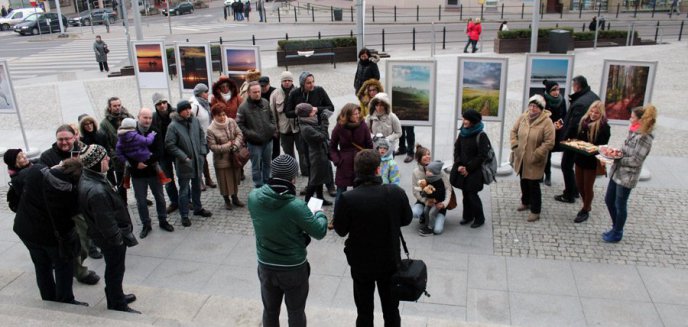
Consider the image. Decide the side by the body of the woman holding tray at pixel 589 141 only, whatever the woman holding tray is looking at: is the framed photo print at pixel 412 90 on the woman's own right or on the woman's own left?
on the woman's own right

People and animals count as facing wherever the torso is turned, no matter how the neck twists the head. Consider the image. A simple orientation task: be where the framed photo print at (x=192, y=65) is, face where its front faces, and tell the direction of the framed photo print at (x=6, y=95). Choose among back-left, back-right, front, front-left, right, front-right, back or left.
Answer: right

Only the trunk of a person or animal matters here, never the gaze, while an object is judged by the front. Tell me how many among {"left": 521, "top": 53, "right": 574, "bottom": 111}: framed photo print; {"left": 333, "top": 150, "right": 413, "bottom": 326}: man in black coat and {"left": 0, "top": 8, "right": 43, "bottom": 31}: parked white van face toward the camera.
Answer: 1

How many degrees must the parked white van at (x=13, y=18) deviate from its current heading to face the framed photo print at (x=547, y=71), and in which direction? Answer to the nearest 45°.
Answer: approximately 90° to its left

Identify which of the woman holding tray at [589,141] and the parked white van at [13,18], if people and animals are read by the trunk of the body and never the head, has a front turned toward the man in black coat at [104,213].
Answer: the woman holding tray

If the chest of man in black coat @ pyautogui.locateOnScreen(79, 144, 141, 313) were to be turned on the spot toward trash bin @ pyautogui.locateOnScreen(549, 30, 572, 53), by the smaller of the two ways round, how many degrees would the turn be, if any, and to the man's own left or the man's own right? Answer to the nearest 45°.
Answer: approximately 45° to the man's own left

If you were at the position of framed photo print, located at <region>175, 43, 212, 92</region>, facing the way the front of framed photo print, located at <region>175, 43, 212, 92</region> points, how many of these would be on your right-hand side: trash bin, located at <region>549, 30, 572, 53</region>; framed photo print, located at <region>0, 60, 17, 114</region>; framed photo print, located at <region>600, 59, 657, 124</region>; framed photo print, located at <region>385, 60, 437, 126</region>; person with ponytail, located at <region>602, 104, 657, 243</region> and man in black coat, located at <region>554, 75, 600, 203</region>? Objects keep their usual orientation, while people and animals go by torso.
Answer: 1

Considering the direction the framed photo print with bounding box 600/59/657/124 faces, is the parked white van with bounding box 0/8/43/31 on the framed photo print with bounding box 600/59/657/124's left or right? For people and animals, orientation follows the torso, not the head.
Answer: on its right

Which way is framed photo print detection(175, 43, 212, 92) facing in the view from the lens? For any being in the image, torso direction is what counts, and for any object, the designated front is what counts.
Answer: facing the viewer

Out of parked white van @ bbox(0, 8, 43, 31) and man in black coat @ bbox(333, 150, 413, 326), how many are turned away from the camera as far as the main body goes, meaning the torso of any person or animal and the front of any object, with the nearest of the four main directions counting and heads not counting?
1

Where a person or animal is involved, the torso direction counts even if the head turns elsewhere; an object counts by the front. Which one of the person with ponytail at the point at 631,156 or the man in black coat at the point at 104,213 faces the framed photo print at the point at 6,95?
the person with ponytail

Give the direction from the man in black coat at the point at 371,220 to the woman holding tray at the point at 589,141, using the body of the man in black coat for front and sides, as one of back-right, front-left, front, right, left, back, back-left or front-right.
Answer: front-right

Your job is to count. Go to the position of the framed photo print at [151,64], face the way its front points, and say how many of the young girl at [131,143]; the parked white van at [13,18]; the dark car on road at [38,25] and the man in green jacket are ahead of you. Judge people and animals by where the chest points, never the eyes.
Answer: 2

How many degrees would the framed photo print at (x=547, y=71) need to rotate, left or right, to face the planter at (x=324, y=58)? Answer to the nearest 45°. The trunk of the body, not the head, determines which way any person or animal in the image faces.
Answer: approximately 135° to its right

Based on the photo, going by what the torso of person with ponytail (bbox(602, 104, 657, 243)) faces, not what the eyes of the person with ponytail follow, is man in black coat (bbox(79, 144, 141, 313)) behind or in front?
in front

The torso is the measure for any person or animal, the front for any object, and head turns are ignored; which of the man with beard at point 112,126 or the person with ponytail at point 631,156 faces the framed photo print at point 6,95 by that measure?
the person with ponytail

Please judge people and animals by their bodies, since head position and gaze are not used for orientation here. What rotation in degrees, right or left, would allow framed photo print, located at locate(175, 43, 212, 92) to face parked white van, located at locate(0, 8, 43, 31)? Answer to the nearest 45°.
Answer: approximately 180°

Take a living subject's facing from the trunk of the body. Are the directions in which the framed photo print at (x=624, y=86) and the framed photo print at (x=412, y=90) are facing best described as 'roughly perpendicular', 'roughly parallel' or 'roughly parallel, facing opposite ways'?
roughly parallel

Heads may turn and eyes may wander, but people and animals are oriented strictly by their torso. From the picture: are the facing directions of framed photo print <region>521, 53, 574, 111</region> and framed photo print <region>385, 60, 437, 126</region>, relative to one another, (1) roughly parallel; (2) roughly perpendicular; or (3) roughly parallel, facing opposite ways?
roughly parallel

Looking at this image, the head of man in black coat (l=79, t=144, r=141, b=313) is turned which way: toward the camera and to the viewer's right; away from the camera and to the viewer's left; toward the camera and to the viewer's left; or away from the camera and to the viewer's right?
away from the camera and to the viewer's right

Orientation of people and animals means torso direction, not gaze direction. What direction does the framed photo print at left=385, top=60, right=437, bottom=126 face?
toward the camera

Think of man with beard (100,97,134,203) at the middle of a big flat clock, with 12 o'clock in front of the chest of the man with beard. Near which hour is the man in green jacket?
The man in green jacket is roughly at 1 o'clock from the man with beard.
